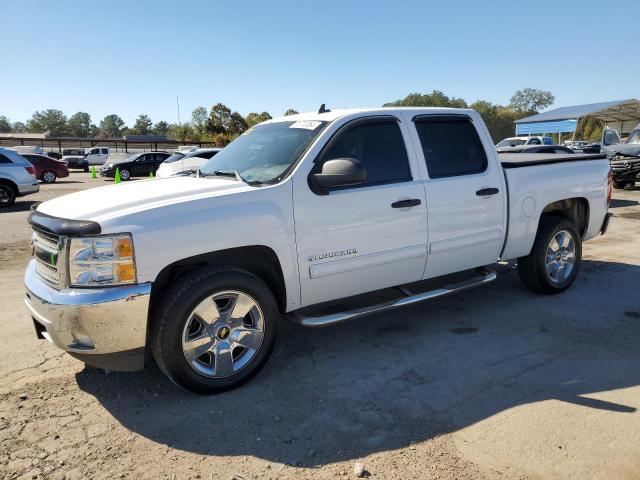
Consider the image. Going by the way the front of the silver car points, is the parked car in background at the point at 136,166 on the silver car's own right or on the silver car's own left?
on the silver car's own right

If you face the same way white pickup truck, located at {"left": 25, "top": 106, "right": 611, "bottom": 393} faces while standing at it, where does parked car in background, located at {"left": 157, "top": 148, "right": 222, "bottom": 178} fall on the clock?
The parked car in background is roughly at 4 o'clock from the white pickup truck.

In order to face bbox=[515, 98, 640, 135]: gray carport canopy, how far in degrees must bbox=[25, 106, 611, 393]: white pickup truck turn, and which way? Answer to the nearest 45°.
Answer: approximately 180°

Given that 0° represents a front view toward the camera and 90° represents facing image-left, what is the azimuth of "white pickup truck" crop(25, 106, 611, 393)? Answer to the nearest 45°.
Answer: approximately 45°

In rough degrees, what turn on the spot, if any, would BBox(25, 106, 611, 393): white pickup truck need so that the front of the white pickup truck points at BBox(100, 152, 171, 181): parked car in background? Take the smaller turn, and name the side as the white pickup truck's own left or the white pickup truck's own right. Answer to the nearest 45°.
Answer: approximately 135° to the white pickup truck's own right

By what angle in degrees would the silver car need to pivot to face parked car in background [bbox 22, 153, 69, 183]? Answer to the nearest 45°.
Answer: approximately 90° to its right

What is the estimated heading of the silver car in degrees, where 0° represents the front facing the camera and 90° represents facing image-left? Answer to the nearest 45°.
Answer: approximately 90°
